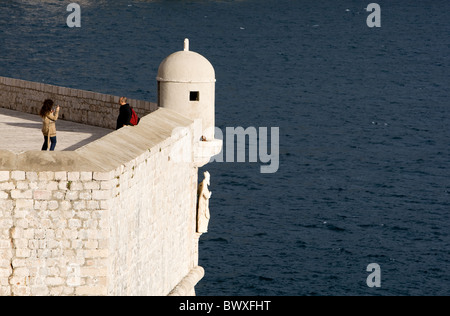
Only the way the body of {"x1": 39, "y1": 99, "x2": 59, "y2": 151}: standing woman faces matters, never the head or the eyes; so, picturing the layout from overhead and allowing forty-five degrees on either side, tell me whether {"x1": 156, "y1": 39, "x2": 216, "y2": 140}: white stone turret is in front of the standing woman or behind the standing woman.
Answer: in front

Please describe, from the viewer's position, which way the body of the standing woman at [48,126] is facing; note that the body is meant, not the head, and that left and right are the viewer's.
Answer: facing away from the viewer and to the right of the viewer
